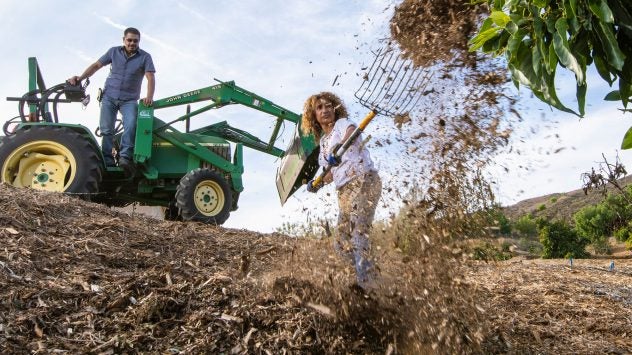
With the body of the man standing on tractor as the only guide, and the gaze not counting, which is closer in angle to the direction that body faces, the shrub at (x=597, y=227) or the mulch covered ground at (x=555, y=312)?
the mulch covered ground

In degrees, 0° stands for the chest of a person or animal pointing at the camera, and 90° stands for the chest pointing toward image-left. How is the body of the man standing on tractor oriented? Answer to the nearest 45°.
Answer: approximately 0°

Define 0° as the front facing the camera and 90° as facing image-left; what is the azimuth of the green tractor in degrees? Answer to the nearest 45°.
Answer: approximately 270°

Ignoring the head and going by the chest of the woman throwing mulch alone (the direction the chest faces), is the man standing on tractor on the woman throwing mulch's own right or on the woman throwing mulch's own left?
on the woman throwing mulch's own right

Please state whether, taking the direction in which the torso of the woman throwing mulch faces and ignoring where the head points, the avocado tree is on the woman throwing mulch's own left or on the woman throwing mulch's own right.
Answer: on the woman throwing mulch's own left

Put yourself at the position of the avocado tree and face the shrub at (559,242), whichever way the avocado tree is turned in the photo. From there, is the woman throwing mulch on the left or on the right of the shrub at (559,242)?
left
